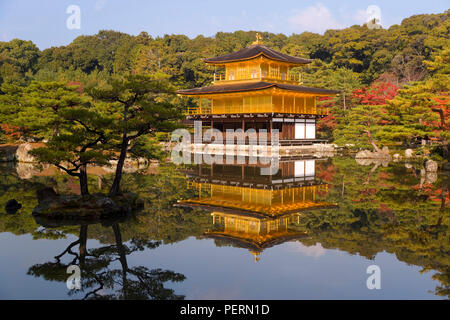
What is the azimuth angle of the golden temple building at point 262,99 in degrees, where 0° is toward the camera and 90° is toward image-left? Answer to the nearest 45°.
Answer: approximately 45°
